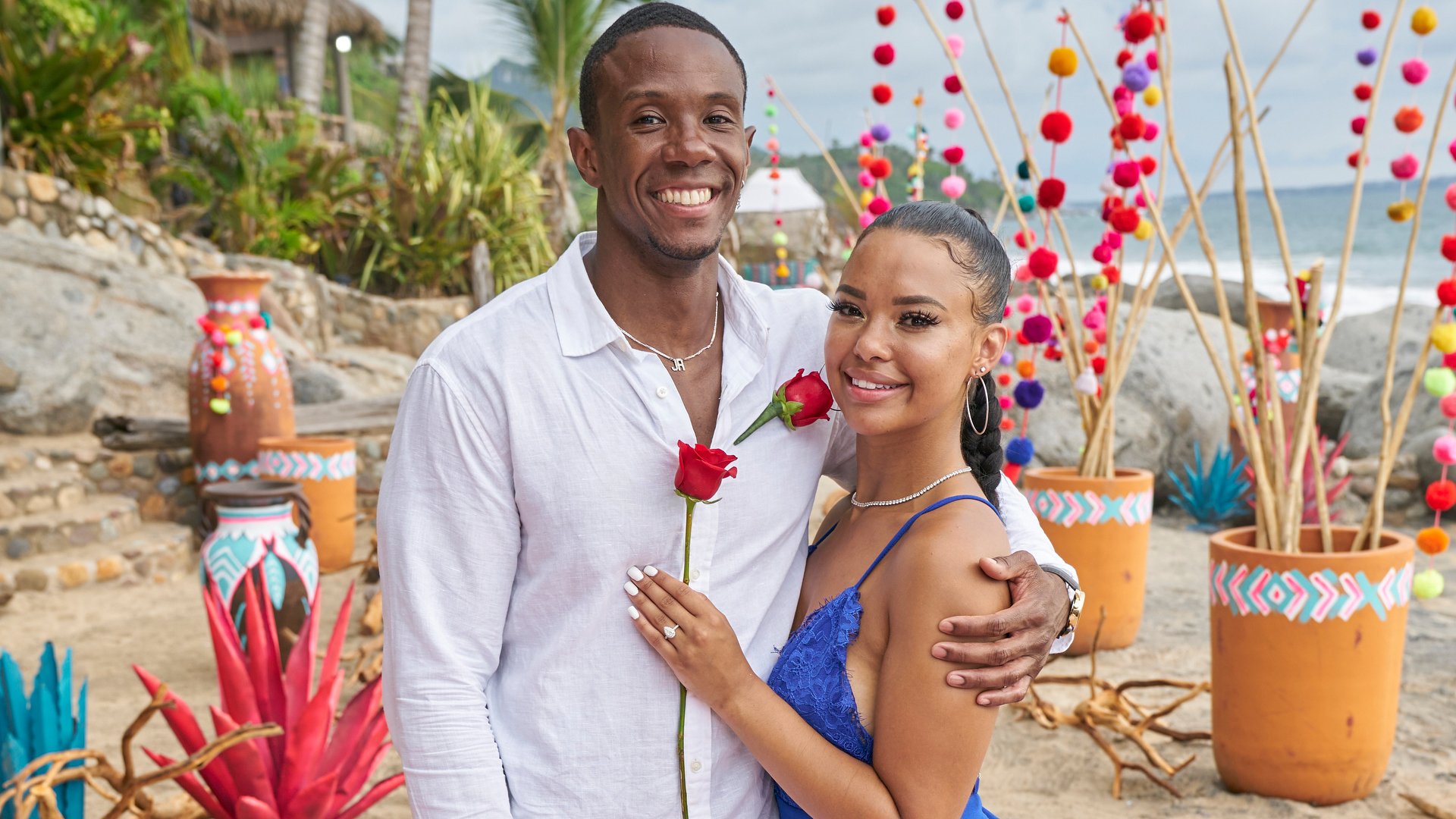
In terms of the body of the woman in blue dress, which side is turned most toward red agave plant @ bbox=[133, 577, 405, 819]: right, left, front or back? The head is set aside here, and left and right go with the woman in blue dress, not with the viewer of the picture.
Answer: right

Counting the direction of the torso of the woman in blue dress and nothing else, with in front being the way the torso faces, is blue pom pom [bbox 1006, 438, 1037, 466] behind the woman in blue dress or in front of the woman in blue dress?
behind

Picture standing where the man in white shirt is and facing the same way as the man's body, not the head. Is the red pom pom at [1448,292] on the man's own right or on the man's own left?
on the man's own left

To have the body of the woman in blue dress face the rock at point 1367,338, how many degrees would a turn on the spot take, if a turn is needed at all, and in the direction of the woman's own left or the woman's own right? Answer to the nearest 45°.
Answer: approximately 180°

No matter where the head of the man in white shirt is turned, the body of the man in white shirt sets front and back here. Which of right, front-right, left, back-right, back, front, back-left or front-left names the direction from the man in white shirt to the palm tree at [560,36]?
back-left

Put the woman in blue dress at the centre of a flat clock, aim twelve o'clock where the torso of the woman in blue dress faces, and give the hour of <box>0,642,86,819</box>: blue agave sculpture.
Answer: The blue agave sculpture is roughly at 2 o'clock from the woman in blue dress.

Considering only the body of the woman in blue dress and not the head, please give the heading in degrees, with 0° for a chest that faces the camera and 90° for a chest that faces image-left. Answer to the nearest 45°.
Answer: approximately 45°

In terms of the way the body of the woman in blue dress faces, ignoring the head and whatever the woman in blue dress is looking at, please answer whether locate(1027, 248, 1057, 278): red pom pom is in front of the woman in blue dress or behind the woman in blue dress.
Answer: behind

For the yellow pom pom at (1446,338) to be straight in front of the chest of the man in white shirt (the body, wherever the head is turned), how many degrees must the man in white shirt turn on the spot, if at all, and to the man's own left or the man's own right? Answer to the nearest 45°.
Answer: approximately 90° to the man's own left

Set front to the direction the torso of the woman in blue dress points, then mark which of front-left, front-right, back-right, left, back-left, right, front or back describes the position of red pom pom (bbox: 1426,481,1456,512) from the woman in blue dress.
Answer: back
